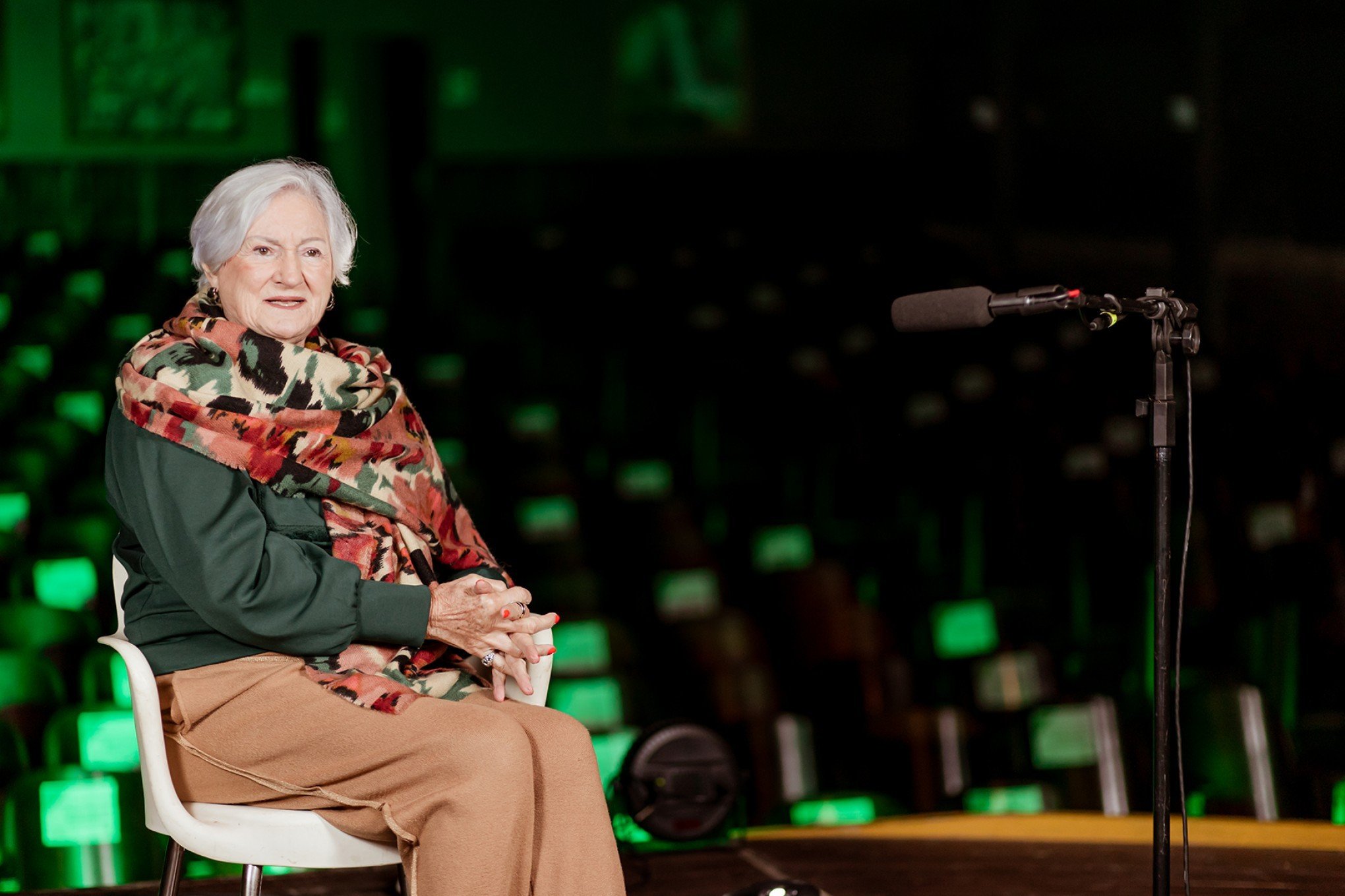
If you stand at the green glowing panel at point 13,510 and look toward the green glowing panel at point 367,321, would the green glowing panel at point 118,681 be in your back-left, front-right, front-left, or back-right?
back-right

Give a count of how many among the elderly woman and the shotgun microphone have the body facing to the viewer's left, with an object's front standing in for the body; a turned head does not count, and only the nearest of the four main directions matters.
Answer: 1

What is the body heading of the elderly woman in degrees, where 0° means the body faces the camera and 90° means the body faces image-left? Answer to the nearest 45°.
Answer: approximately 315°

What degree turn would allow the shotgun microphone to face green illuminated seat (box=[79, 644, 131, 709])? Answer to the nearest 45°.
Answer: approximately 45° to its right

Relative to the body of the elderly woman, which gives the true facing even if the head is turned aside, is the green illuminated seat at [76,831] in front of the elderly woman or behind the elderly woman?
behind

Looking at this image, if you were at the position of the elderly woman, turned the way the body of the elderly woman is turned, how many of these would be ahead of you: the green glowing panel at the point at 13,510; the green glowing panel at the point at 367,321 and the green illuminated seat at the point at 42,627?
0

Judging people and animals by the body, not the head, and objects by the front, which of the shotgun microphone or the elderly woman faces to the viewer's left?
the shotgun microphone

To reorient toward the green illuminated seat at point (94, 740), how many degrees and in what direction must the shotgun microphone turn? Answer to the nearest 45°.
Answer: approximately 45° to its right

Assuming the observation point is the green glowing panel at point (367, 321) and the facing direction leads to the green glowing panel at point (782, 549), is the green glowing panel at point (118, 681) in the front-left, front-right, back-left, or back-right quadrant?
front-right

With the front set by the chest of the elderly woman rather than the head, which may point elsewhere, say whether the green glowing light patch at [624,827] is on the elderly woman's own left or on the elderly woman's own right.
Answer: on the elderly woman's own left

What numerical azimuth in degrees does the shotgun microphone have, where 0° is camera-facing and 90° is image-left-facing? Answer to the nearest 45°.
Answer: approximately 90°
